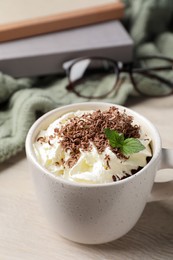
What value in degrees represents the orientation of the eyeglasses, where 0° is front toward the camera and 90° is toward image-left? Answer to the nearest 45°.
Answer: approximately 0°
